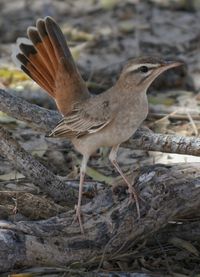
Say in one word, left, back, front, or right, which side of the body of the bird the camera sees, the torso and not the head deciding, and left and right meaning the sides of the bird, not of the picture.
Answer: right

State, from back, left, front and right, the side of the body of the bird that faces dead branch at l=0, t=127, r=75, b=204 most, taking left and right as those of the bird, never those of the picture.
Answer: back
